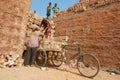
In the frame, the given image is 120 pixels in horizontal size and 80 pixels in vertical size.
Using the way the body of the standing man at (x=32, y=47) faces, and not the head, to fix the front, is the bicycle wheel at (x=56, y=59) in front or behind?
in front

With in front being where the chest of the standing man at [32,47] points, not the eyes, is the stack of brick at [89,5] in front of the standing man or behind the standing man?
in front

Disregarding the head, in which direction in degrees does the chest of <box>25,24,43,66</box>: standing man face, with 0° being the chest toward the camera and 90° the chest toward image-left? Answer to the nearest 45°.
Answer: approximately 225°
